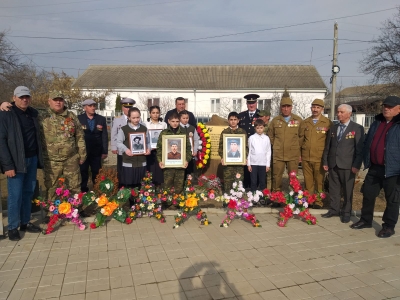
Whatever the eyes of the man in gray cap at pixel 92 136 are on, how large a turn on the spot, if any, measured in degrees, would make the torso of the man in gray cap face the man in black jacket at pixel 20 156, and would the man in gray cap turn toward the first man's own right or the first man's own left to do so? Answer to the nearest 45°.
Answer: approximately 45° to the first man's own right

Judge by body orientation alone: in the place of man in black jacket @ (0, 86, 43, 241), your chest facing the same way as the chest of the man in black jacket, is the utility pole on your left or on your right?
on your left

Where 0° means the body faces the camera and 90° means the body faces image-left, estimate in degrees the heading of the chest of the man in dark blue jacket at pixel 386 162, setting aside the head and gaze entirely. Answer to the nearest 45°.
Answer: approximately 45°

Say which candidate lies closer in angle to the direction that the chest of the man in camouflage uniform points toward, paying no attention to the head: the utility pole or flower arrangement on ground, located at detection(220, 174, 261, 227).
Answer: the flower arrangement on ground

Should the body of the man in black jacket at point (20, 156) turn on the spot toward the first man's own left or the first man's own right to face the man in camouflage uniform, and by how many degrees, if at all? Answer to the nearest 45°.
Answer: approximately 90° to the first man's own left

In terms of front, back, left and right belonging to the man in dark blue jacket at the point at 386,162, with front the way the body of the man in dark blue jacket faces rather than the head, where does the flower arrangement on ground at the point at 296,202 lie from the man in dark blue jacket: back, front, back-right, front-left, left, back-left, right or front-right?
front-right

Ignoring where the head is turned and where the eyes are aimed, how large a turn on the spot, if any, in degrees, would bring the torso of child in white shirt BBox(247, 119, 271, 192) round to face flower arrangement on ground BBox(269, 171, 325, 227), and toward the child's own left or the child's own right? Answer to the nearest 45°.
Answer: approximately 45° to the child's own left
